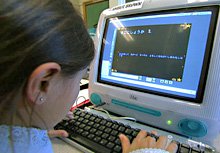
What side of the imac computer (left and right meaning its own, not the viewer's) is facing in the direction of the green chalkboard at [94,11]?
right

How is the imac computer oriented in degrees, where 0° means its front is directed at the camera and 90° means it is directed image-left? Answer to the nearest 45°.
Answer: approximately 45°

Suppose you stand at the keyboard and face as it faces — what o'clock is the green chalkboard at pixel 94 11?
The green chalkboard is roughly at 4 o'clock from the keyboard.

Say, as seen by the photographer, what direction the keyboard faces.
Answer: facing the viewer and to the left of the viewer

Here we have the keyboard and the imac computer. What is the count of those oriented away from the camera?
0
